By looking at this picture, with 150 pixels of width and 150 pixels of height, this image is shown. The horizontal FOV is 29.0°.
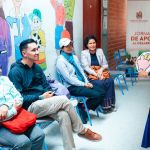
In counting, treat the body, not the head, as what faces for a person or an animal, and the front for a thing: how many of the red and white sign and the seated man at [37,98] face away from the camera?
0

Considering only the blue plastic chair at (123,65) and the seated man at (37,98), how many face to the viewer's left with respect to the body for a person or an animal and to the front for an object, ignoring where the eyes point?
0

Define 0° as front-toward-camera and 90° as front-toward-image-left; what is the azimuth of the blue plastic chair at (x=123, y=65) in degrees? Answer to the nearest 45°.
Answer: approximately 315°

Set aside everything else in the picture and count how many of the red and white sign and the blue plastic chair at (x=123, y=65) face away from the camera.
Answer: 0

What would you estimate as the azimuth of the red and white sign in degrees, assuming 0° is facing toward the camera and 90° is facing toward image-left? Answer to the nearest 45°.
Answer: approximately 0°

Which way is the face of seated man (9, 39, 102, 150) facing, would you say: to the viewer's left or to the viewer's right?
to the viewer's right

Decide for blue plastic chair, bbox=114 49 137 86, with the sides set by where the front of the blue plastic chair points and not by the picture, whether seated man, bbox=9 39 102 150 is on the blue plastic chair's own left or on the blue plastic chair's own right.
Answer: on the blue plastic chair's own right

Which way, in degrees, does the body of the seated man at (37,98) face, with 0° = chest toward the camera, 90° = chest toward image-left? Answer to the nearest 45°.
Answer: approximately 315°

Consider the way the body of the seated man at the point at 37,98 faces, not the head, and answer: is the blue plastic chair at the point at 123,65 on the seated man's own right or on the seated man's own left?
on the seated man's own left
